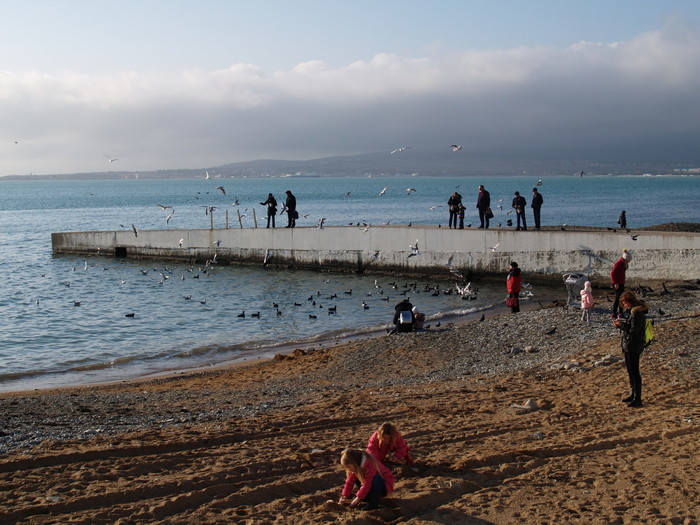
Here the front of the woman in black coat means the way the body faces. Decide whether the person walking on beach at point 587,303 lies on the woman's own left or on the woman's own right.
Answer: on the woman's own right

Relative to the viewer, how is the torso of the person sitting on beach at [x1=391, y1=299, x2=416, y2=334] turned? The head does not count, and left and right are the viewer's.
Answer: facing away from the viewer

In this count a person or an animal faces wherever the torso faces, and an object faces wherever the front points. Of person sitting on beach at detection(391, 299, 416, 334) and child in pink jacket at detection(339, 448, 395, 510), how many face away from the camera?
1

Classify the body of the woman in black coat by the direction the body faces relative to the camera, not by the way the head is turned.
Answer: to the viewer's left

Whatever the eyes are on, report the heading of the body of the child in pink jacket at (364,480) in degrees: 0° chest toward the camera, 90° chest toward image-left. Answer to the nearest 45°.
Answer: approximately 45°

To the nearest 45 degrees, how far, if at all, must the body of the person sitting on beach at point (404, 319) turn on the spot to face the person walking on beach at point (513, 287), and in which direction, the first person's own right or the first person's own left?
approximately 45° to the first person's own right

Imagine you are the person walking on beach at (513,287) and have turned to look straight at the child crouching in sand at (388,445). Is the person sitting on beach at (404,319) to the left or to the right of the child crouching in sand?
right

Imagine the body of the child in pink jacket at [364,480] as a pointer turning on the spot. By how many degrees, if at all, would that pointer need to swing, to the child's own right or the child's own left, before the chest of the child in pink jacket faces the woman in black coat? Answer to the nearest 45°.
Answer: approximately 180°

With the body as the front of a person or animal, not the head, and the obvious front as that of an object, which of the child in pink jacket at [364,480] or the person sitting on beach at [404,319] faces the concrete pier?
the person sitting on beach
